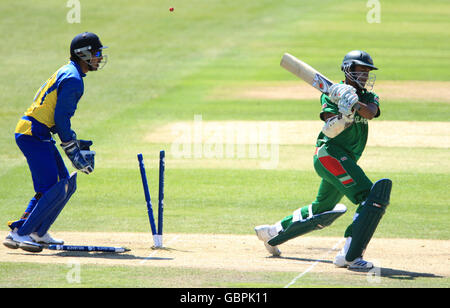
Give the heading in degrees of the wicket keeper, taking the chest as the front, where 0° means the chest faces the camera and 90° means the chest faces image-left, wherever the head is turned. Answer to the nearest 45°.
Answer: approximately 270°

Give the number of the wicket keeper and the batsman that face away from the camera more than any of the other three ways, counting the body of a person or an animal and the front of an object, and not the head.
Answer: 0

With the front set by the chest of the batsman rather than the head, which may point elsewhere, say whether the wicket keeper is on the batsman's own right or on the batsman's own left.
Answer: on the batsman's own right

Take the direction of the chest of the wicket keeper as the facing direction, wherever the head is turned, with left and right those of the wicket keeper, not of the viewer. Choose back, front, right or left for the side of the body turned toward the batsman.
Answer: front
